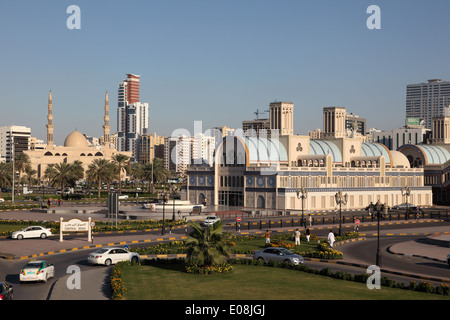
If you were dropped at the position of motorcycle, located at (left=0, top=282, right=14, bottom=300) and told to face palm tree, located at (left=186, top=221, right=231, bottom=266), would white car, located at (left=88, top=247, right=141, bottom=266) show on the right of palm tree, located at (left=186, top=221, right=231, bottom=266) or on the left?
left

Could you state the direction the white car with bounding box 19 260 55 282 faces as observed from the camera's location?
facing away from the viewer and to the right of the viewer

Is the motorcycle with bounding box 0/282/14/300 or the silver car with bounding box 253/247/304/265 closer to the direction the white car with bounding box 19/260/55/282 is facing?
the silver car

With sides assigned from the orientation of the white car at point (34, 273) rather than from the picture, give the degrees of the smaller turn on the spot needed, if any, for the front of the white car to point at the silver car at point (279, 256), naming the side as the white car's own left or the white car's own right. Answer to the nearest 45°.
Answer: approximately 45° to the white car's own right
